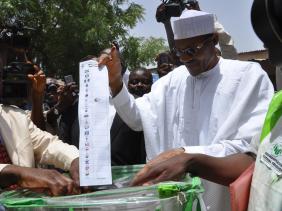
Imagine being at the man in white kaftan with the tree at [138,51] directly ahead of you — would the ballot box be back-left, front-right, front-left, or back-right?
back-left

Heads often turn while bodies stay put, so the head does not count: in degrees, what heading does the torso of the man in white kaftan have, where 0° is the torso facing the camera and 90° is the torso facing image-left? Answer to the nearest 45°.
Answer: approximately 45°

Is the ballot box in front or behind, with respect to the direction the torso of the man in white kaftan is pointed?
in front

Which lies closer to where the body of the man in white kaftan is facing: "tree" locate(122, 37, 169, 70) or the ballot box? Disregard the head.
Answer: the ballot box

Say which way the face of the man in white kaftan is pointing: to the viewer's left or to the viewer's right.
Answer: to the viewer's left

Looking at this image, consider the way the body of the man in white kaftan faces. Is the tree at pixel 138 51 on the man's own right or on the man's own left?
on the man's own right

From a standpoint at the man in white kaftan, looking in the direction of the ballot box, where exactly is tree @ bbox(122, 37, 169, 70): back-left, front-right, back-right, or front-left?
back-right
